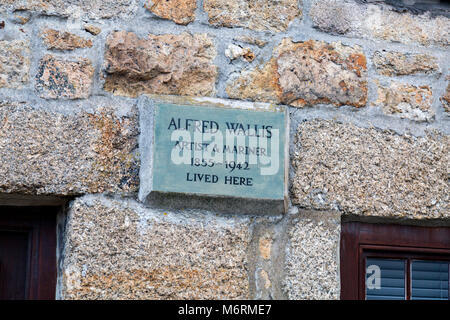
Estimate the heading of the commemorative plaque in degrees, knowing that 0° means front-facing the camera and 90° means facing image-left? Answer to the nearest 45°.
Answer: approximately 0°
